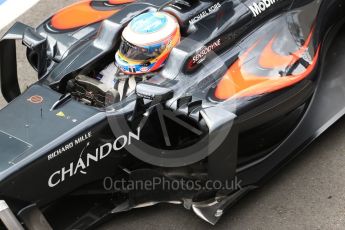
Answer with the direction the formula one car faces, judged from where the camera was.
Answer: facing the viewer and to the left of the viewer
